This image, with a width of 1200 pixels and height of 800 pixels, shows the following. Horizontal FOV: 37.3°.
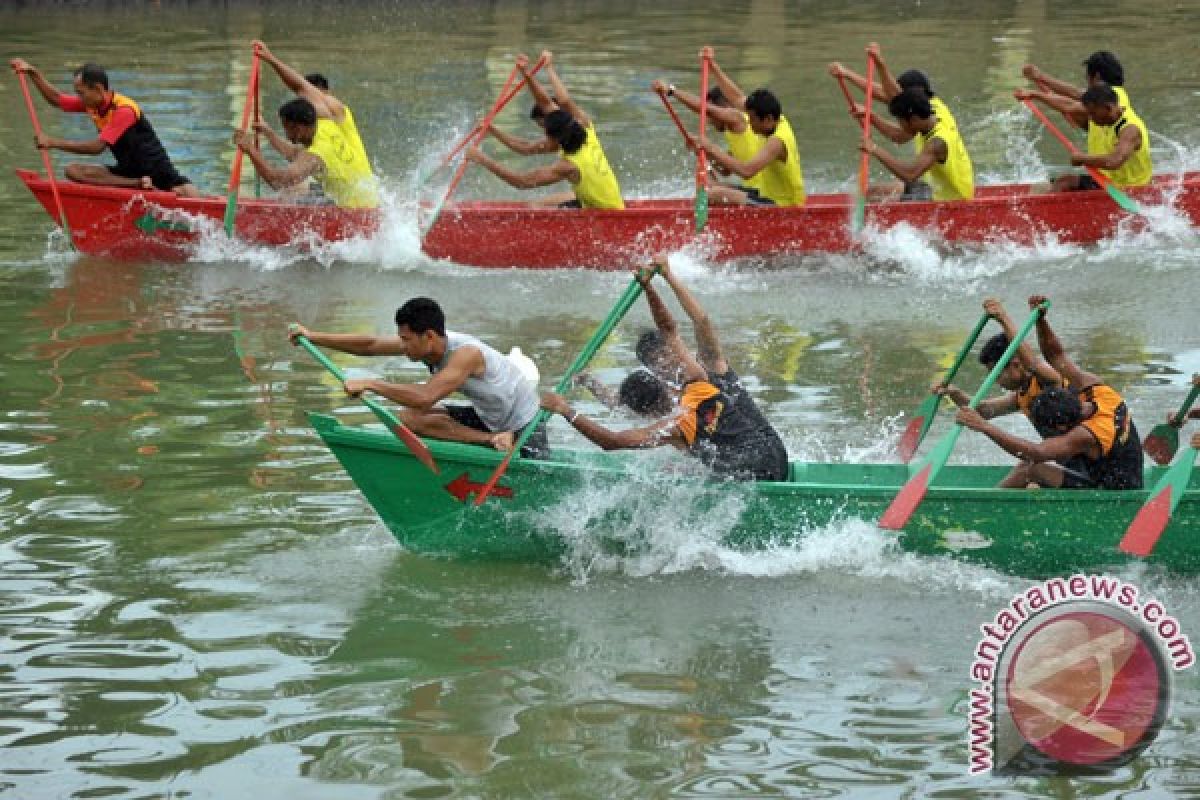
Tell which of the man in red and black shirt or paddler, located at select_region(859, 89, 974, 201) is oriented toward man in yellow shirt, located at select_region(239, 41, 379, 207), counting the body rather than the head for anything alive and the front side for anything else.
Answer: the paddler

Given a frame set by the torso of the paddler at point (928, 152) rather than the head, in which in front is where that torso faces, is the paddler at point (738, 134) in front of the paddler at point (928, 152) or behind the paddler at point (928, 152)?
in front

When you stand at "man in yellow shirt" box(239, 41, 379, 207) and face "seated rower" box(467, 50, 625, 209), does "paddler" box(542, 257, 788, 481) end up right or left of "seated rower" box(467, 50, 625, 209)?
right

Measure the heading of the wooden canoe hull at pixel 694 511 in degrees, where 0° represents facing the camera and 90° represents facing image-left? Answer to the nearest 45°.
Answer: approximately 90°

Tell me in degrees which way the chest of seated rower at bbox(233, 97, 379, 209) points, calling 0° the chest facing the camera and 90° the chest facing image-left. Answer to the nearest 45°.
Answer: approximately 90°

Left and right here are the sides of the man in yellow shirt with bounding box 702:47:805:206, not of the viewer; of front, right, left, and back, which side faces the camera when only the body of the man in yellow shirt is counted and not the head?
left

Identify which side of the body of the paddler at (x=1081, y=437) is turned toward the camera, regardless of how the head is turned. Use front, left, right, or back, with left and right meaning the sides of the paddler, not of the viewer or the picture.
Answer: left

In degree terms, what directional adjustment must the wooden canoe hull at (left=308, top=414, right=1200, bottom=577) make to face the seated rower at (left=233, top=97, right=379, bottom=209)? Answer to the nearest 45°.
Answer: approximately 45° to its right

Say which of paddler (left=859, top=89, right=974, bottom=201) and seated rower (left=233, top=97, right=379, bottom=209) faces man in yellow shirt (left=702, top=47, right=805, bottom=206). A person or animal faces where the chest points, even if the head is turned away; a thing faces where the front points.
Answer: the paddler

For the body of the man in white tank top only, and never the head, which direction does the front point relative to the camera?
to the viewer's left

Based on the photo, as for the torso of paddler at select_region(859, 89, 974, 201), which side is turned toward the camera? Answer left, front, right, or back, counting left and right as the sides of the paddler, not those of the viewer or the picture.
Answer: left

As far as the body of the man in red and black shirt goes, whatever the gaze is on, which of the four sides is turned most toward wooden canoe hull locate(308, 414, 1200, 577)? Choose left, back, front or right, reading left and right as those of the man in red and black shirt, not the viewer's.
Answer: left

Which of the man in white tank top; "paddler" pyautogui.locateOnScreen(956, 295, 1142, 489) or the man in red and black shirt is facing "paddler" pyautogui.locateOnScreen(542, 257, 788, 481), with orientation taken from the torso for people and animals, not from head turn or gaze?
"paddler" pyautogui.locateOnScreen(956, 295, 1142, 489)

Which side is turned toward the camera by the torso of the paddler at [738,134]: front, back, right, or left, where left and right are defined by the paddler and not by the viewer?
left

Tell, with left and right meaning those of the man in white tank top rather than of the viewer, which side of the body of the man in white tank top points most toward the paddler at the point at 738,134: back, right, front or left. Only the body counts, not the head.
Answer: right
